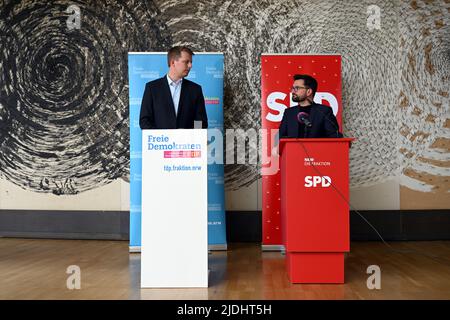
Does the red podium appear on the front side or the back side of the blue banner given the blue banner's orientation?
on the front side

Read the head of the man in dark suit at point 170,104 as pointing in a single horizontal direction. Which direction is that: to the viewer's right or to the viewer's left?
to the viewer's right

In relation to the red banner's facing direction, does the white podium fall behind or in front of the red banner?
in front

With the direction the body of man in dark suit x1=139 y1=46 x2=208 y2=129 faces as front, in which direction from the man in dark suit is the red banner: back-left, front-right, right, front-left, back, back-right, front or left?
back-left

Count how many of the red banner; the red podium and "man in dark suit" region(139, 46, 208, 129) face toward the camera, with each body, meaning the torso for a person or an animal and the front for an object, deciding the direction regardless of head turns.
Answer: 3

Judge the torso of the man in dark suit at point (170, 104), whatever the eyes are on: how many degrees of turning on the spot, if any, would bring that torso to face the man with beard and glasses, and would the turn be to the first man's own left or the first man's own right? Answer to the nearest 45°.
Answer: approximately 90° to the first man's own left

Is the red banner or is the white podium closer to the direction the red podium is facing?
the white podium
